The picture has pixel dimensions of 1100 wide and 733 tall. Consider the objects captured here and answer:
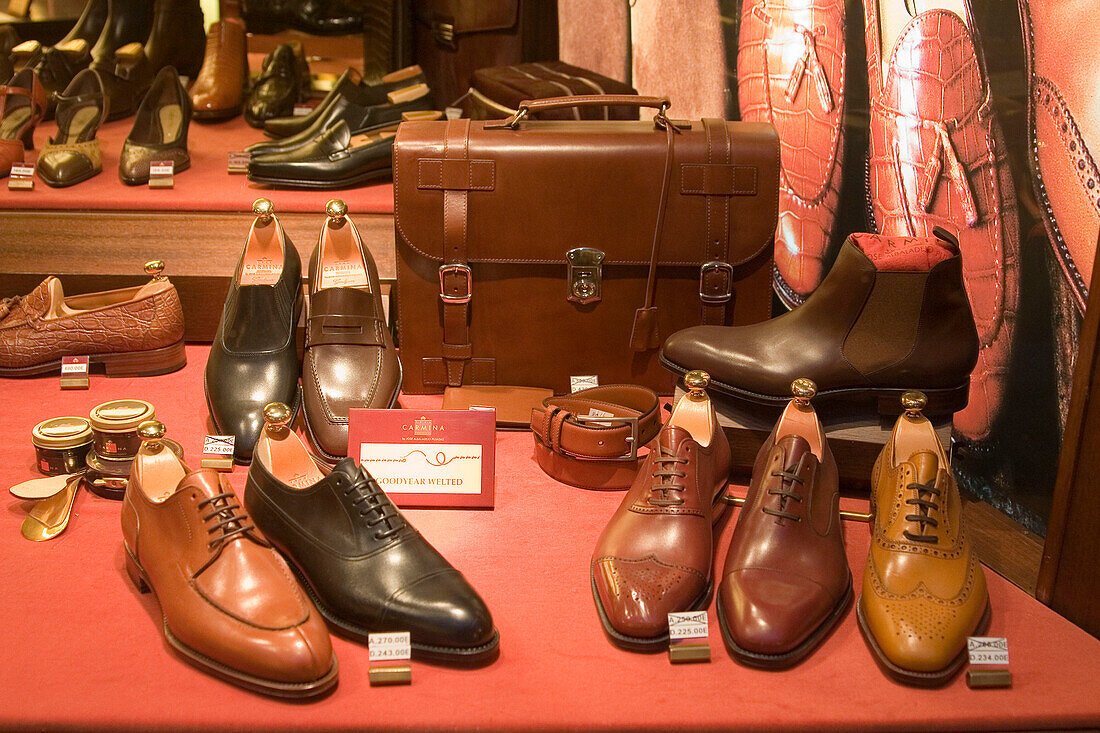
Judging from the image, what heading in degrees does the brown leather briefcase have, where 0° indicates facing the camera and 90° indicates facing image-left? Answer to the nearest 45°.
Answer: approximately 0°

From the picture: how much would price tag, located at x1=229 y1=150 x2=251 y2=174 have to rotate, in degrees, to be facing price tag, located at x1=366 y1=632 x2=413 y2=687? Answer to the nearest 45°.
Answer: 0° — it already faces it

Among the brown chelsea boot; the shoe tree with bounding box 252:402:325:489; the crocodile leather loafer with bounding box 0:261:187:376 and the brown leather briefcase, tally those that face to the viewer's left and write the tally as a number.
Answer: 2

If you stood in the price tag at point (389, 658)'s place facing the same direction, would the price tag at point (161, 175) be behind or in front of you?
behind

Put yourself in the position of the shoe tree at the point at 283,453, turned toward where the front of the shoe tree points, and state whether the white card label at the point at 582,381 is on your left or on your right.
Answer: on your left

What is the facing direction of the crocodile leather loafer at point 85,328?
to the viewer's left
